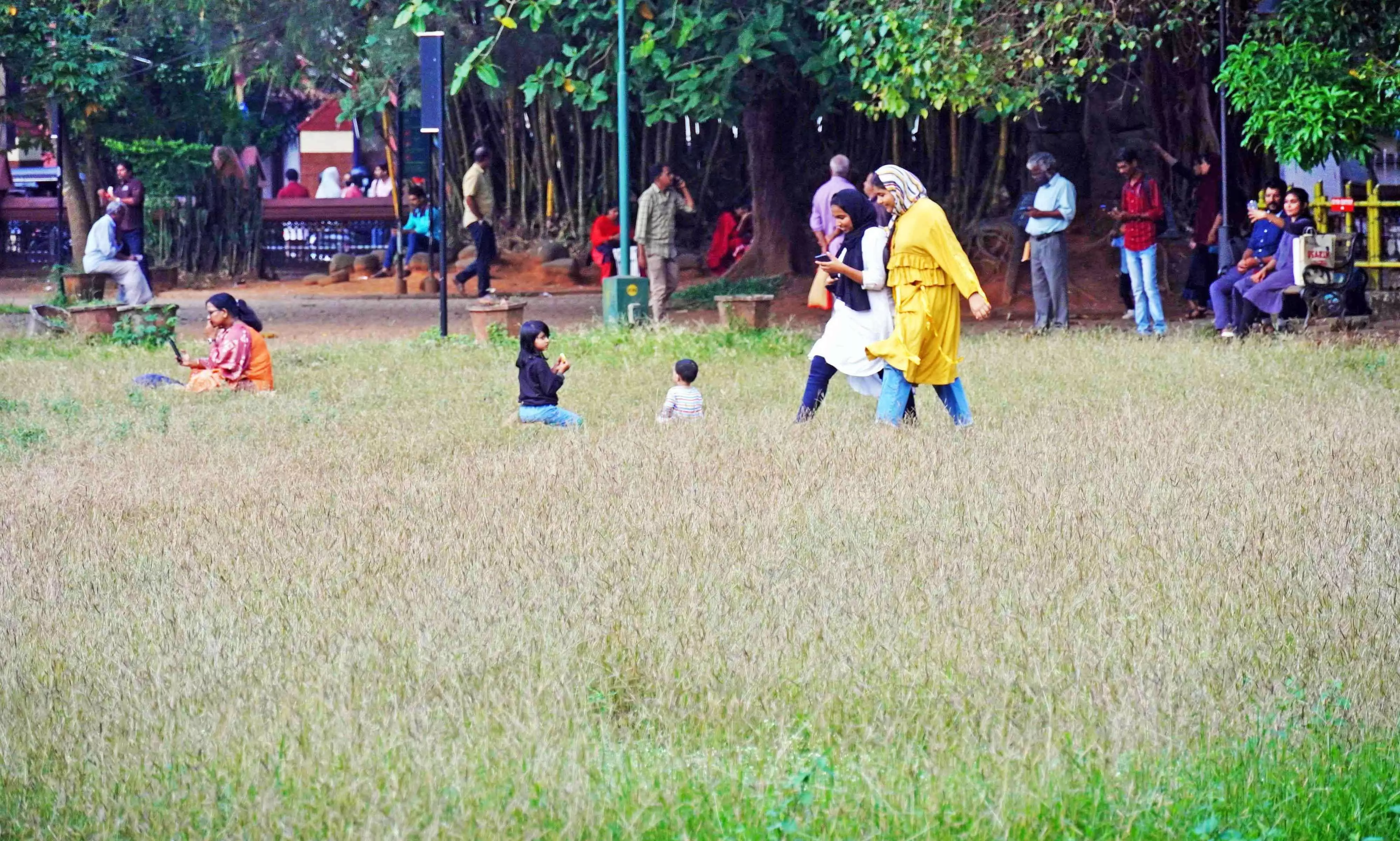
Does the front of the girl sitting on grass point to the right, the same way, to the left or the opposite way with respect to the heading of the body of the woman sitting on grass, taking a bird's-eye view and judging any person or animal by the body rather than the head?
the opposite way

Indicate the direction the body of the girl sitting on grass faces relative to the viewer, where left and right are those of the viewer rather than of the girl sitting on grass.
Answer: facing to the right of the viewer

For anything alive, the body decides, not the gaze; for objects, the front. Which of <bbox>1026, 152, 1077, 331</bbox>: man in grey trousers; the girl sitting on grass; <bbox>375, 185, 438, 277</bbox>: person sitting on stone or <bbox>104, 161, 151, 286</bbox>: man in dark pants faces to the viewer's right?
the girl sitting on grass

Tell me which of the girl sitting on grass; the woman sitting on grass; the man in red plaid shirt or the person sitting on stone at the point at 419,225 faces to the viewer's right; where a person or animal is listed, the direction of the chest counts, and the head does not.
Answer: the girl sitting on grass

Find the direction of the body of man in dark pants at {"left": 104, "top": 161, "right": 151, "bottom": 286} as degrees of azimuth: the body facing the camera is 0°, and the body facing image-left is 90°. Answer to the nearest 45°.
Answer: approximately 45°

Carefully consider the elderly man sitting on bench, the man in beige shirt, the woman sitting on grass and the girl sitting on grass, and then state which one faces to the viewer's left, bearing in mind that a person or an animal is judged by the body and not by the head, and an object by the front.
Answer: the woman sitting on grass

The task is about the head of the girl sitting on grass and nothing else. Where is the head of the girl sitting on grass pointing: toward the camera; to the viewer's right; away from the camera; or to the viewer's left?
to the viewer's right

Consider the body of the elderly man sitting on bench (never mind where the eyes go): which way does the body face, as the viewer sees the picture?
to the viewer's right

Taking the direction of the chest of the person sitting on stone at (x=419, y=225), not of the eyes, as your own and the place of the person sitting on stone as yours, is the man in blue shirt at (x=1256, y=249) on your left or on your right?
on your left

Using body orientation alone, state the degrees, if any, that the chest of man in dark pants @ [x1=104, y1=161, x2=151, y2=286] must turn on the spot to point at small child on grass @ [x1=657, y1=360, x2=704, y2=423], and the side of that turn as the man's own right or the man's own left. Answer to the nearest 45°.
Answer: approximately 45° to the man's own left

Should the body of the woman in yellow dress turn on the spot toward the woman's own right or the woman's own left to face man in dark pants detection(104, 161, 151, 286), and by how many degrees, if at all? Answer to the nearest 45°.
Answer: approximately 45° to the woman's own right

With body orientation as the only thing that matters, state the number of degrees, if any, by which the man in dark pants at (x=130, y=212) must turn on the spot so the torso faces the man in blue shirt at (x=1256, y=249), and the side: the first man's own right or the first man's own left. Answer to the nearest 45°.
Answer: approximately 90° to the first man's own left

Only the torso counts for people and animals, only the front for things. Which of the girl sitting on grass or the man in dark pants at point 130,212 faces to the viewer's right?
the girl sitting on grass
